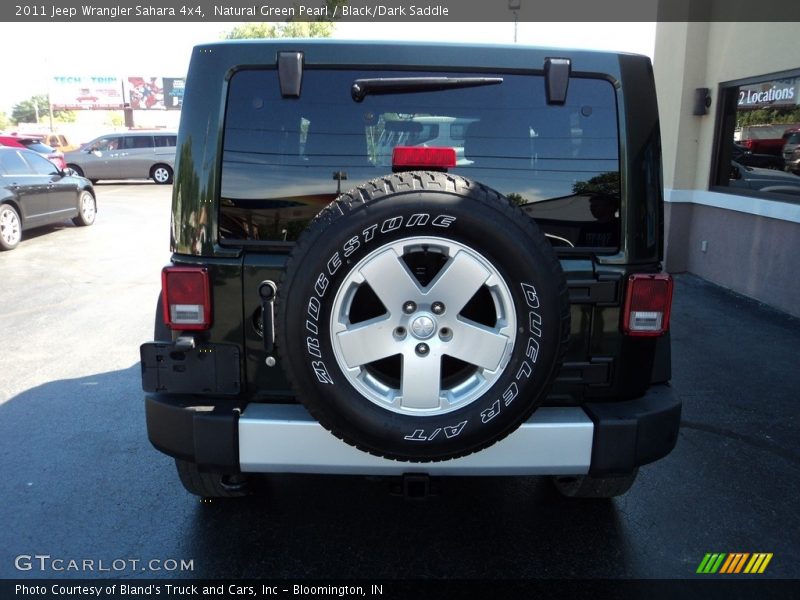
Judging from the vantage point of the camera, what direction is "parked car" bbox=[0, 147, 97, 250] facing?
facing away from the viewer and to the right of the viewer

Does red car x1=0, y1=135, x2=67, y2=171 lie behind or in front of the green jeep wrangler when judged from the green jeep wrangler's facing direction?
in front

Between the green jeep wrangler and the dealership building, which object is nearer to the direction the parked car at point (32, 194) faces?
the dealership building

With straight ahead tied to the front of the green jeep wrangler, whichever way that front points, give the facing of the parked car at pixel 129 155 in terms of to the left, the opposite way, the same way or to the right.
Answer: to the left

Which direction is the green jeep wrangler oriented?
away from the camera

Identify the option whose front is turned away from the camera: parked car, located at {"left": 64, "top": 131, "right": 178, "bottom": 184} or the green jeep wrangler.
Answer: the green jeep wrangler

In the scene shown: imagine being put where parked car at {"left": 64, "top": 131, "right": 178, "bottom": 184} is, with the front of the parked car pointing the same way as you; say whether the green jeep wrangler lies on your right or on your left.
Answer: on your left

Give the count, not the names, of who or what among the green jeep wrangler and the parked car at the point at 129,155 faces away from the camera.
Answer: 1

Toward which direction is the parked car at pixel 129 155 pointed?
to the viewer's left

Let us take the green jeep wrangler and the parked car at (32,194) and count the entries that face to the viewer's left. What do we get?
0

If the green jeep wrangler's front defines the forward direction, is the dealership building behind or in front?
in front
